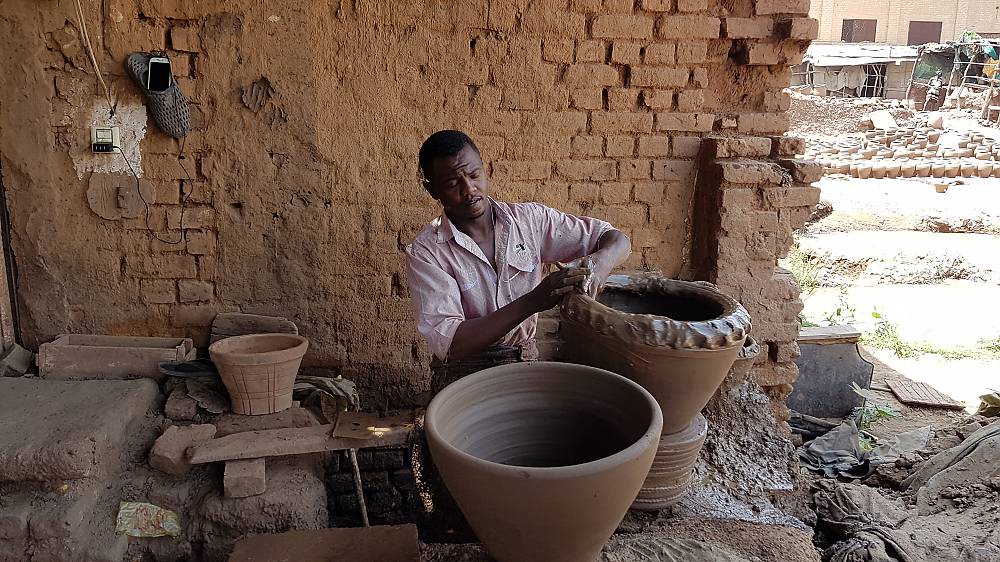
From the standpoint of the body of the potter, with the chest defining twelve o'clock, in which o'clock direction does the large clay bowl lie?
The large clay bowl is roughly at 1 o'clock from the potter.

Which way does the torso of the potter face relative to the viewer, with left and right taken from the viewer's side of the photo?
facing the viewer and to the right of the viewer

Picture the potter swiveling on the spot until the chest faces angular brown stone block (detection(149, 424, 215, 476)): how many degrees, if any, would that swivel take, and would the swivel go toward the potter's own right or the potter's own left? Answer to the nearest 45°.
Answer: approximately 135° to the potter's own right

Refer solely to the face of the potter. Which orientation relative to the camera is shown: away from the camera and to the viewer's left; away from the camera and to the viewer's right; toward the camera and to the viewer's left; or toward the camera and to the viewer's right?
toward the camera and to the viewer's right

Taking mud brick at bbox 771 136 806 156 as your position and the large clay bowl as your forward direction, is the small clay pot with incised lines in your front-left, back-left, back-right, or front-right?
front-right

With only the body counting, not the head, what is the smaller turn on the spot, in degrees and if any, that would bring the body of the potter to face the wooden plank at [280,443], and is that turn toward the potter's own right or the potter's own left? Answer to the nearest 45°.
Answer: approximately 135° to the potter's own right

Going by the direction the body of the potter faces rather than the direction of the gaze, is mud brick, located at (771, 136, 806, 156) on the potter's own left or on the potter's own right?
on the potter's own left

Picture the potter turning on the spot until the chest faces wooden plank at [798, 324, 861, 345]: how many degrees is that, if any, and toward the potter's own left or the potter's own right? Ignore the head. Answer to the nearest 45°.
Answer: approximately 90° to the potter's own left

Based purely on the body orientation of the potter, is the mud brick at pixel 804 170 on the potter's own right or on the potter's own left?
on the potter's own left

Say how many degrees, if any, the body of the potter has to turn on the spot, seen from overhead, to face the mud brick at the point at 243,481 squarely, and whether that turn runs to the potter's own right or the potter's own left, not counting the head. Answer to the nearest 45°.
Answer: approximately 135° to the potter's own right

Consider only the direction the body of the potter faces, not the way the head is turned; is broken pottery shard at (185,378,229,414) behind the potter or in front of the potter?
behind
